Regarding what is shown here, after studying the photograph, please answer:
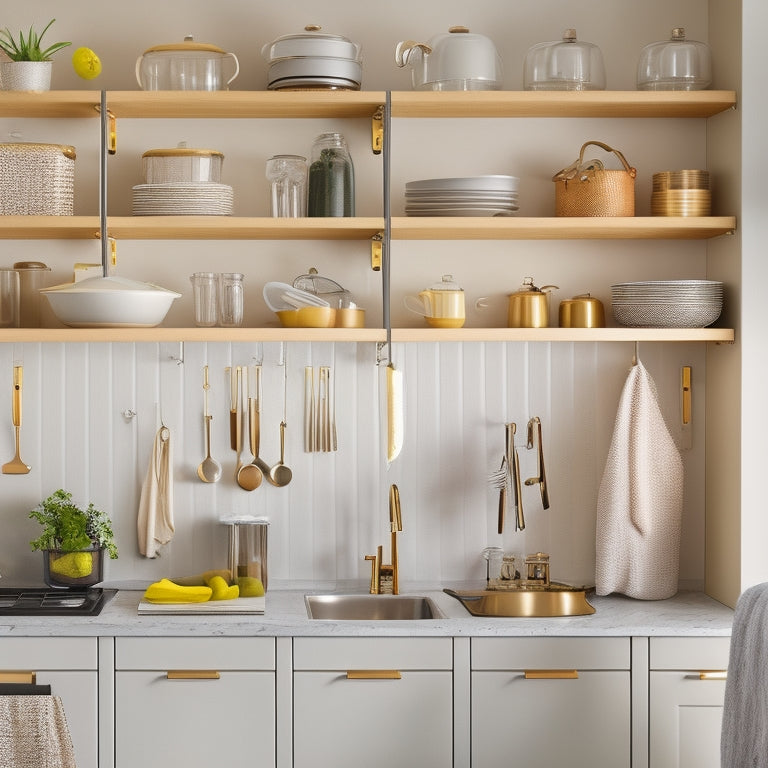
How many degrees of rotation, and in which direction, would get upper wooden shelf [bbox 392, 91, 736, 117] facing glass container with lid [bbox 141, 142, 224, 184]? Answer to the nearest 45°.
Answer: approximately 90° to its right

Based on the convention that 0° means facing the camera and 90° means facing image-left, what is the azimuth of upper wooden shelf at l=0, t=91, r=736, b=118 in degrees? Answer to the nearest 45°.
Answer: approximately 0°

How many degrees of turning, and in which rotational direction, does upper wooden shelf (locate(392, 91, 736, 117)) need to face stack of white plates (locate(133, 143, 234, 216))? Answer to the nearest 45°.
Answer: approximately 90° to its right

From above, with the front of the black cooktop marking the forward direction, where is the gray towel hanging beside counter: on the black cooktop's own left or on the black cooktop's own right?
on the black cooktop's own left

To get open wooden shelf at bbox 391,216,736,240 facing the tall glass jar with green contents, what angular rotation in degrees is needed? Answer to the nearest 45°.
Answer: approximately 90° to its right

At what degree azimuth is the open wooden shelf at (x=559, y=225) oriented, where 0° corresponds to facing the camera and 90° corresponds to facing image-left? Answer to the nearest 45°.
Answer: approximately 0°
